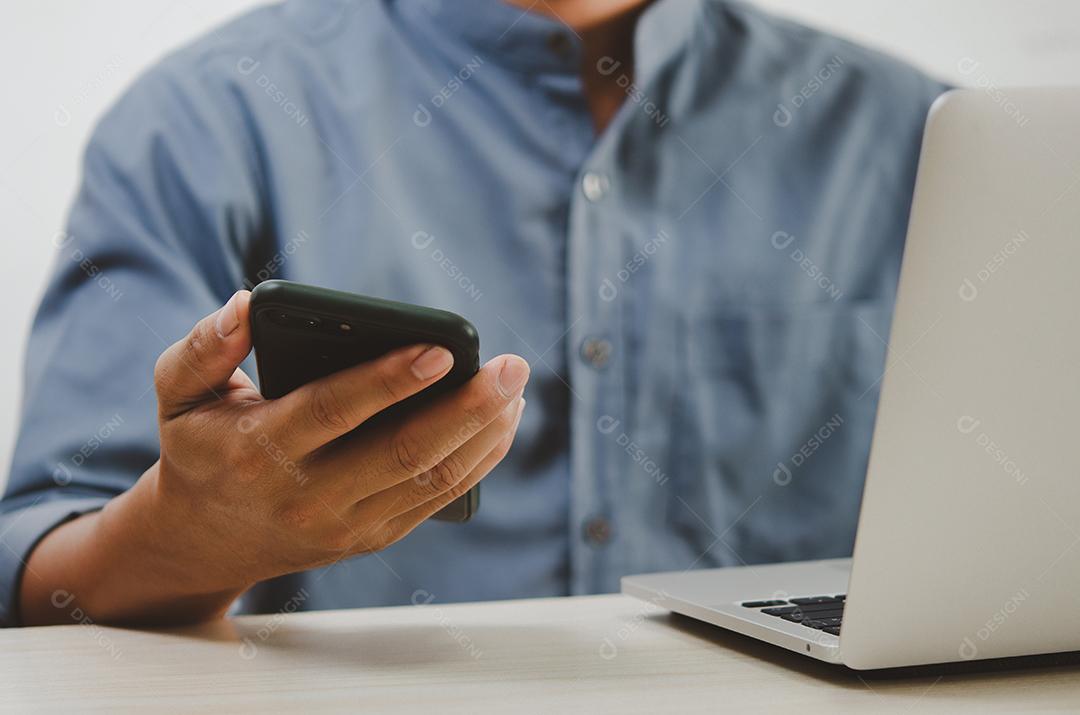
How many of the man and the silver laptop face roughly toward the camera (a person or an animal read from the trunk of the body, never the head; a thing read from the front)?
1

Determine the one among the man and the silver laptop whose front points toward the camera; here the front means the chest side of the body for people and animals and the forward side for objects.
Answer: the man

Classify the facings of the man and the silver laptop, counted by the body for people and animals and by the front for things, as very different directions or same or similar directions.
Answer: very different directions

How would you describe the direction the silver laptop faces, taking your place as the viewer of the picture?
facing away from the viewer and to the left of the viewer

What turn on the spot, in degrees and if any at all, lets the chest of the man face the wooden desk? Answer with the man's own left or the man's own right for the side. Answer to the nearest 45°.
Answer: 0° — they already face it

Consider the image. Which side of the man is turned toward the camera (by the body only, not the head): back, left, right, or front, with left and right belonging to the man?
front

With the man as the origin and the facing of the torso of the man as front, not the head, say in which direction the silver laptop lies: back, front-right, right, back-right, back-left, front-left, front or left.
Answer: front
